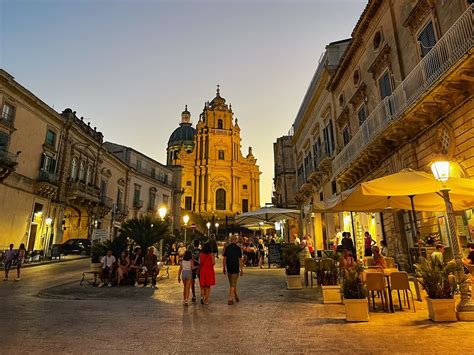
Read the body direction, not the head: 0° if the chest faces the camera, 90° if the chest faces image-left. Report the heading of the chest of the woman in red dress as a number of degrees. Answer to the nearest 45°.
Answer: approximately 180°

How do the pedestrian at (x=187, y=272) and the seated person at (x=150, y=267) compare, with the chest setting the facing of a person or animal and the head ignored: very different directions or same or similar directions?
very different directions

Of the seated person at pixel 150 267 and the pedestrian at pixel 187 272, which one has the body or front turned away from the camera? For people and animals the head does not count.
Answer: the pedestrian at pixel 187 272

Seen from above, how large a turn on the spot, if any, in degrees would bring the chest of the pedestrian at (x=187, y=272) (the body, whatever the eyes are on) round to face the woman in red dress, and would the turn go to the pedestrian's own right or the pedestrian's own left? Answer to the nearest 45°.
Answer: approximately 135° to the pedestrian's own right

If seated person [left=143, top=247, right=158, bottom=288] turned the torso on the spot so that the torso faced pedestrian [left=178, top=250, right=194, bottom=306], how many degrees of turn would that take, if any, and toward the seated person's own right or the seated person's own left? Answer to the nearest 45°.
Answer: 0° — they already face them

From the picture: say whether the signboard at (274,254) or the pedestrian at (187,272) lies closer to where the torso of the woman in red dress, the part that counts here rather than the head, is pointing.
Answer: the signboard

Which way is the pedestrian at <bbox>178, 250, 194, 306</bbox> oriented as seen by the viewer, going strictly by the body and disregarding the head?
away from the camera

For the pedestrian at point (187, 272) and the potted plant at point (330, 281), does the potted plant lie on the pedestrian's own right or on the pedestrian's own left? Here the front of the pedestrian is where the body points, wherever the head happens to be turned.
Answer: on the pedestrian's own right

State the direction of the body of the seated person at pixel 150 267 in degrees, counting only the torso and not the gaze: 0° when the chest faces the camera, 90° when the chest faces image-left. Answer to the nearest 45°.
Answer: approximately 0°

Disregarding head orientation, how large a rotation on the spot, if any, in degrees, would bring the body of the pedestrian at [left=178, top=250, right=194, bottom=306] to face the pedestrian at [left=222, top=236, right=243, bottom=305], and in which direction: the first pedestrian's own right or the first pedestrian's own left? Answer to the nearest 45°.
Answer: approximately 90° to the first pedestrian's own right

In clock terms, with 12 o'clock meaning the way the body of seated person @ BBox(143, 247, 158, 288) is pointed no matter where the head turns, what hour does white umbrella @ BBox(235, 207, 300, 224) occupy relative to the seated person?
The white umbrella is roughly at 8 o'clock from the seated person.

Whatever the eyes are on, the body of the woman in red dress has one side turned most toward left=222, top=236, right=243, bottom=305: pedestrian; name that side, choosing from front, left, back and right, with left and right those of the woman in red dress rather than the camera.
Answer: right

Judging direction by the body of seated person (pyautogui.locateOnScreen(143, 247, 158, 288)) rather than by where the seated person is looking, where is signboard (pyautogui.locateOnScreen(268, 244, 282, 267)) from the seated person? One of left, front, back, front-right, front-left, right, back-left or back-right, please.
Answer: back-left
